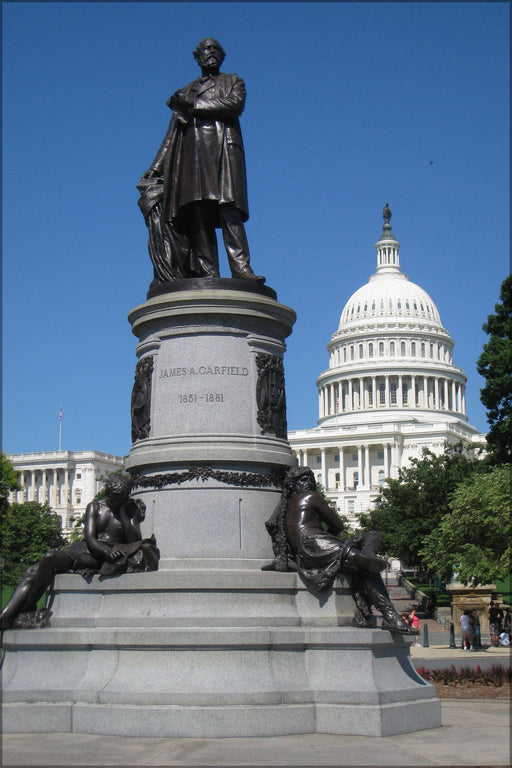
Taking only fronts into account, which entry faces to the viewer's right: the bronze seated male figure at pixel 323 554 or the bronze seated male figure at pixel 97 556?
the bronze seated male figure at pixel 323 554

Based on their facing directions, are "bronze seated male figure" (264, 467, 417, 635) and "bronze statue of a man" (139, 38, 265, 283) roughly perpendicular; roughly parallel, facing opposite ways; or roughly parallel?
roughly perpendicular

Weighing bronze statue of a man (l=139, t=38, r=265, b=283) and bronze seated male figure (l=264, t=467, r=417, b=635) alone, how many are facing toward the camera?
1

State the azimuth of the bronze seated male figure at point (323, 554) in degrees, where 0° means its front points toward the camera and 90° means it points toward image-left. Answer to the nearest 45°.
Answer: approximately 270°

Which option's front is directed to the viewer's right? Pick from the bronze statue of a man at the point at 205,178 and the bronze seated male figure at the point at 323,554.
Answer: the bronze seated male figure

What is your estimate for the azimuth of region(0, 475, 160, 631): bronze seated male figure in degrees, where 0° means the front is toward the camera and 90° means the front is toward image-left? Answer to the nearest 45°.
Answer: approximately 45°
